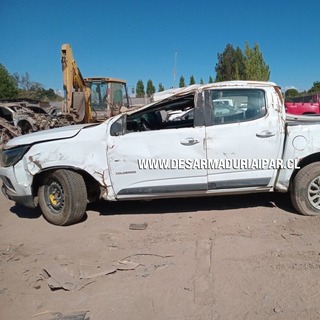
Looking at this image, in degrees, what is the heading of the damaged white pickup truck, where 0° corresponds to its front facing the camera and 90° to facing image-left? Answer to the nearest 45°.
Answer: approximately 90°

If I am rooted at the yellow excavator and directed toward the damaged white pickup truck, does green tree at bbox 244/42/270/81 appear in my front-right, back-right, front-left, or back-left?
back-left

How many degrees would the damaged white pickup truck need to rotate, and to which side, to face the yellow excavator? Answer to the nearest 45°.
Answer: approximately 90° to its right

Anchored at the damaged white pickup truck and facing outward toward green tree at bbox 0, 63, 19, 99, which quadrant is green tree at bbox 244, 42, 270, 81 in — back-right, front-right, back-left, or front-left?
front-right

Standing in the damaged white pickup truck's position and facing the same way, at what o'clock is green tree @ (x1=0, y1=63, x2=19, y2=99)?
The green tree is roughly at 2 o'clock from the damaged white pickup truck.

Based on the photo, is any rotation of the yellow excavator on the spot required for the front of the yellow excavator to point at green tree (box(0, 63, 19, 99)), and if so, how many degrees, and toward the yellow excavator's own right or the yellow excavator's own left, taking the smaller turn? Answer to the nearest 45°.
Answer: approximately 45° to the yellow excavator's own left
